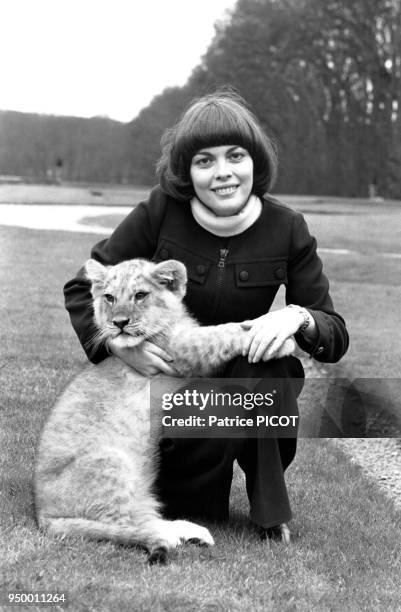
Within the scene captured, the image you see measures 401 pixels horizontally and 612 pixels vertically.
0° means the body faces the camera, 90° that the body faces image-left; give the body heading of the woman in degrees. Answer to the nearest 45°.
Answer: approximately 0°
